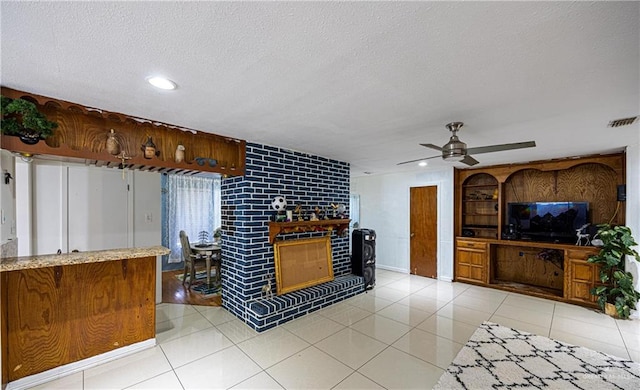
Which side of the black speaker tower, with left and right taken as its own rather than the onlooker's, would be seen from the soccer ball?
right

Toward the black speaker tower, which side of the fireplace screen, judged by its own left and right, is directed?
left

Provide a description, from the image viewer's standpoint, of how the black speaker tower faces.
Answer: facing the viewer and to the right of the viewer

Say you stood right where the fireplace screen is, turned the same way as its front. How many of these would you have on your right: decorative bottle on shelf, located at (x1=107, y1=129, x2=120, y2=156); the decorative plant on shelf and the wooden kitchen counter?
3

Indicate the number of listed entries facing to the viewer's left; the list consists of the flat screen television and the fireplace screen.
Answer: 0

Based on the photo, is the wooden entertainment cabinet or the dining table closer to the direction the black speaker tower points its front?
the wooden entertainment cabinet

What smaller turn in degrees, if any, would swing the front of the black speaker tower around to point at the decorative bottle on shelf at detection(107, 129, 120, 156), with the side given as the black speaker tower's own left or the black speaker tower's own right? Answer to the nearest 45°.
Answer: approximately 90° to the black speaker tower's own right

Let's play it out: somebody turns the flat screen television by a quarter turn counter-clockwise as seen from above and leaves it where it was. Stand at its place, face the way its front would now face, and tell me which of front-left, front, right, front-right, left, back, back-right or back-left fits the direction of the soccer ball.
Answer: back-right

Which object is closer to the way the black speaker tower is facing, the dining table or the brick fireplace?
the brick fireplace

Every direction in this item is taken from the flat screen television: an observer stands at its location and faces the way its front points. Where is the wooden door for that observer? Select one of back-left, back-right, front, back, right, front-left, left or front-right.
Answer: right

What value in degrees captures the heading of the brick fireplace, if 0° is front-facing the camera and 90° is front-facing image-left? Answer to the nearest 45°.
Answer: approximately 315°

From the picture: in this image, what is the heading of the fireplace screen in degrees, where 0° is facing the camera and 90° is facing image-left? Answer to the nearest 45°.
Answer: approximately 315°

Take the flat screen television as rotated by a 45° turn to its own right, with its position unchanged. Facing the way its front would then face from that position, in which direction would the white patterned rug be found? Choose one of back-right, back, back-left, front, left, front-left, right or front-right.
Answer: front-left

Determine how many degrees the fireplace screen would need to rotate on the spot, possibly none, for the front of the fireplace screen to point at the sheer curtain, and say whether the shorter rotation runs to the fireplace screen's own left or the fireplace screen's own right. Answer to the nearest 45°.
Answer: approximately 180°

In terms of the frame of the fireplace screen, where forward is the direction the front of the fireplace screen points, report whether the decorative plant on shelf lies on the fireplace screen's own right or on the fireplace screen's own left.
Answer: on the fireplace screen's own right

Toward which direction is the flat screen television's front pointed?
toward the camera
